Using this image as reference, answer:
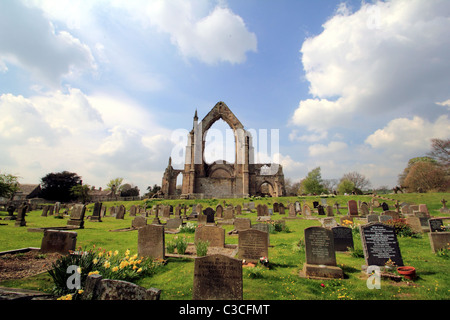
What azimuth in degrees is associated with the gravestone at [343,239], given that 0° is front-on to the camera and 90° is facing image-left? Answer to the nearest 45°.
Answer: approximately 0°

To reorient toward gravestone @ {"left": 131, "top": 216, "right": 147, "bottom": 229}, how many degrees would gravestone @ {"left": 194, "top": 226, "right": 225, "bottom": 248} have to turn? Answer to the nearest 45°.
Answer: approximately 135° to its right

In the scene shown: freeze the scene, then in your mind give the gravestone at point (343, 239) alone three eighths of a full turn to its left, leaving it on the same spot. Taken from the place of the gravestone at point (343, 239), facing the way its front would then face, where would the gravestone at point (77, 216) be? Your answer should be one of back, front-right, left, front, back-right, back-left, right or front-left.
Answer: back-left

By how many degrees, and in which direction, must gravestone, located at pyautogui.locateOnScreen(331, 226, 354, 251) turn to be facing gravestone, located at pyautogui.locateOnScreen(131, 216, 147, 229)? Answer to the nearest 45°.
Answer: approximately 90° to its right

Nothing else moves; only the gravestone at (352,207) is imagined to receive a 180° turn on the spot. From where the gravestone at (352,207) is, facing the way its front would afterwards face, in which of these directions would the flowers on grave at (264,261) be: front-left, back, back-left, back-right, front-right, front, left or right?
back

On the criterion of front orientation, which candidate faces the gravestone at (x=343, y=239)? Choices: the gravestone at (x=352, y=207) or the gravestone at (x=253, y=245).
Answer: the gravestone at (x=352, y=207)

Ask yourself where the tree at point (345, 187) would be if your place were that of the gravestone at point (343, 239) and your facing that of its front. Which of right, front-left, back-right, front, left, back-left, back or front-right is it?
back

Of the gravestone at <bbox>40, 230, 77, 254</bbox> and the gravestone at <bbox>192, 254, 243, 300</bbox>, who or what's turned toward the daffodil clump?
the gravestone at <bbox>40, 230, 77, 254</bbox>

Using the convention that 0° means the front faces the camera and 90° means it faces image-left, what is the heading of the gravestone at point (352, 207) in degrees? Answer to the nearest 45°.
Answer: approximately 0°

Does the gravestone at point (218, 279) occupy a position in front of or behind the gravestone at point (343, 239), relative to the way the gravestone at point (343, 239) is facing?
in front

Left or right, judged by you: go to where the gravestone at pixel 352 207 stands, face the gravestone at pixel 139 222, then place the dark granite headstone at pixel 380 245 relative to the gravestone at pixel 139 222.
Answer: left
